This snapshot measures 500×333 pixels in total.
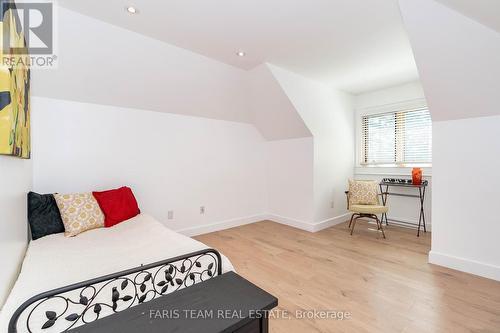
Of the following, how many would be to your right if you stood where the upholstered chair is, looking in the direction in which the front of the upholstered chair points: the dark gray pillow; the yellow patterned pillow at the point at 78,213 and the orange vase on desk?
2

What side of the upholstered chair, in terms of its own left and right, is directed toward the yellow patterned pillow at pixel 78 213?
right

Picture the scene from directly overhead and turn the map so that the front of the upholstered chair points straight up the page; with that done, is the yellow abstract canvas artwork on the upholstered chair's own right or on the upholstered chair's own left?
on the upholstered chair's own right

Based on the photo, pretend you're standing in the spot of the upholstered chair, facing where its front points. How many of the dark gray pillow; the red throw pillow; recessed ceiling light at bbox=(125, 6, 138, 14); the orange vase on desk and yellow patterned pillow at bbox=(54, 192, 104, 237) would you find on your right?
4

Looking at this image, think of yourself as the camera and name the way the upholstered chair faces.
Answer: facing the viewer and to the right of the viewer

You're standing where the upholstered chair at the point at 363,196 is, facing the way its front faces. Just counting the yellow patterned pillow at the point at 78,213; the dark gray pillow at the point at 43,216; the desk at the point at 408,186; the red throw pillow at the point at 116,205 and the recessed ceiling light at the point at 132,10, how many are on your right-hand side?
4

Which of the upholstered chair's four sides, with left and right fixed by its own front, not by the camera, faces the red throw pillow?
right

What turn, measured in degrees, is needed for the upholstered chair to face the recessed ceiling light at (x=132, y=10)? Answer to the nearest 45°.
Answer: approximately 90° to its right

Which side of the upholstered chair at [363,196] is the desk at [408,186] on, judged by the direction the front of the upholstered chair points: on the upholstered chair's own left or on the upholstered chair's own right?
on the upholstered chair's own left

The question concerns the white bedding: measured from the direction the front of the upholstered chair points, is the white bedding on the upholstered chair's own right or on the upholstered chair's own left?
on the upholstered chair's own right

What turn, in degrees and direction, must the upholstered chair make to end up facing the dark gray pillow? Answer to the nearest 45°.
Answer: approximately 90° to its right
